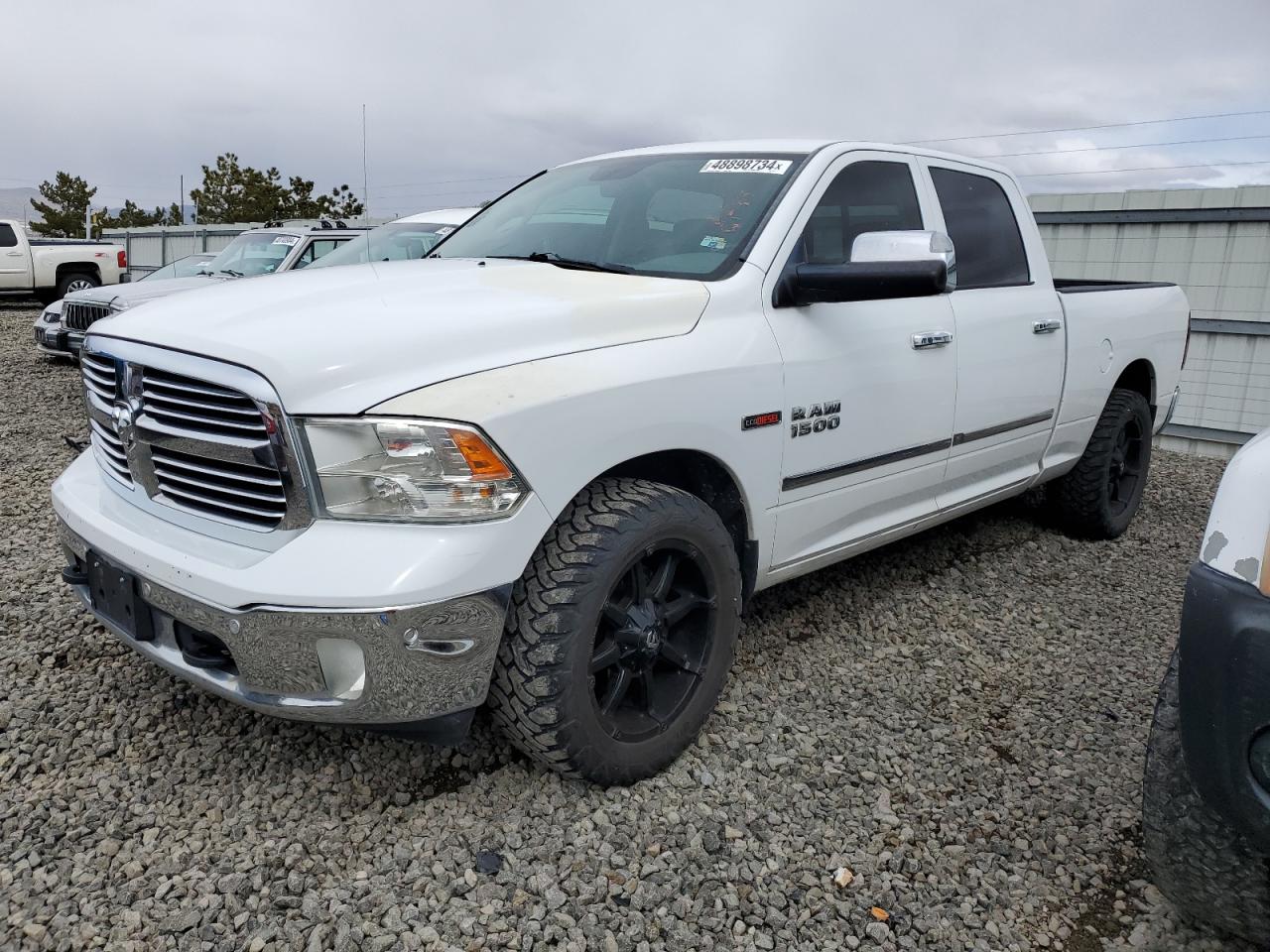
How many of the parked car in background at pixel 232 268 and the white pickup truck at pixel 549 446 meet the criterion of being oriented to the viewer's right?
0

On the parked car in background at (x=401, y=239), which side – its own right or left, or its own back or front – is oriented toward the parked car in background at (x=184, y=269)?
right

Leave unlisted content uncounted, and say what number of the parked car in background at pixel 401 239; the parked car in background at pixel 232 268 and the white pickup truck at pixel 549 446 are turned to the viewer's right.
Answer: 0

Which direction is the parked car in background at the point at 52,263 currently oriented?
to the viewer's left

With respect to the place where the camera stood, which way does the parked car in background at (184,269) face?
facing the viewer and to the left of the viewer

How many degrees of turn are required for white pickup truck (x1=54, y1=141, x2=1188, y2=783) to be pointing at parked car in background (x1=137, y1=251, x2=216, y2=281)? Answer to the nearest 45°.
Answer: approximately 90° to its right

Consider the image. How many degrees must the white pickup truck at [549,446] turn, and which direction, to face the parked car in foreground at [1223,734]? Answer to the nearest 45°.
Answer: approximately 90° to its left

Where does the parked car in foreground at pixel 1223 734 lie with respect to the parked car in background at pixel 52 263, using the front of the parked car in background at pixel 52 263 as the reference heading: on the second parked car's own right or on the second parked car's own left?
on the second parked car's own left

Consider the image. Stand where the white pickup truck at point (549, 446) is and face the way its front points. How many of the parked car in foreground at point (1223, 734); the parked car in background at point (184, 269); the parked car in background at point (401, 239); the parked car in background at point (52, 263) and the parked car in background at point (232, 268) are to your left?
1
